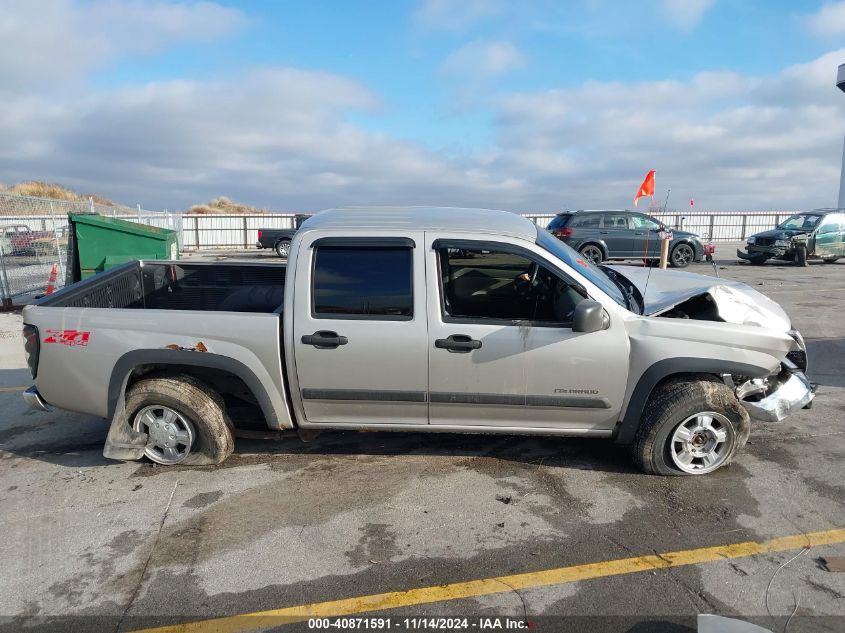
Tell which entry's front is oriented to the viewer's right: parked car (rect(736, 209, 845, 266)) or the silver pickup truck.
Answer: the silver pickup truck

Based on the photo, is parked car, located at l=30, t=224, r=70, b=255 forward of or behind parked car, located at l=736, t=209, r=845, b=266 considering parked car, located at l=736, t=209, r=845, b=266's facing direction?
forward

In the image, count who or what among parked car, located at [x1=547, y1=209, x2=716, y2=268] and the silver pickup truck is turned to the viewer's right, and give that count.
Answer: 2

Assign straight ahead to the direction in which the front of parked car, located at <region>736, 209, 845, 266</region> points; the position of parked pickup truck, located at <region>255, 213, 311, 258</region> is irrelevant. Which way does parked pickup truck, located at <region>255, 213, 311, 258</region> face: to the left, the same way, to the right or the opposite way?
the opposite way

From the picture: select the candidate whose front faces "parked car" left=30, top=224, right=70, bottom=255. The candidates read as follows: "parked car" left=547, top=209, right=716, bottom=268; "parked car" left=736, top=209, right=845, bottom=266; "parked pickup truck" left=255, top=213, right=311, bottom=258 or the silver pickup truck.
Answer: "parked car" left=736, top=209, right=845, bottom=266

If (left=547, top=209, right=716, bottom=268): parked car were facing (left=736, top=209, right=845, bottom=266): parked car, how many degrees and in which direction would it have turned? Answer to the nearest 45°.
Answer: approximately 45° to its left

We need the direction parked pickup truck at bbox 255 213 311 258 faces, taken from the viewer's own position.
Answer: facing to the right of the viewer

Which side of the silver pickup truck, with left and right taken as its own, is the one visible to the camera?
right

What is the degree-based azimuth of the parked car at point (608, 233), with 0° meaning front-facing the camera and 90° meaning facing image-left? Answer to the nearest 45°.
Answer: approximately 270°

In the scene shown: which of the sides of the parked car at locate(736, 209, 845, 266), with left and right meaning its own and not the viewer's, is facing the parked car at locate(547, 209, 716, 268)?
front

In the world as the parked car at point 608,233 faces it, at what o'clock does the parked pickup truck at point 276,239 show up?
the parked pickup truck at point 276,239 is roughly at 6 o'clock from the parked car at point 608,233.

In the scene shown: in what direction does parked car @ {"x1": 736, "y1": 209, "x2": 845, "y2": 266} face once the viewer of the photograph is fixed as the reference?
facing the viewer and to the left of the viewer

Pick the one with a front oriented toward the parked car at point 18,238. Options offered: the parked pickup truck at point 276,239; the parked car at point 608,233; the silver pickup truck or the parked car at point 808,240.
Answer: the parked car at point 808,240

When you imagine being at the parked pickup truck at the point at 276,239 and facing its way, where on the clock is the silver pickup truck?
The silver pickup truck is roughly at 3 o'clock from the parked pickup truck.
